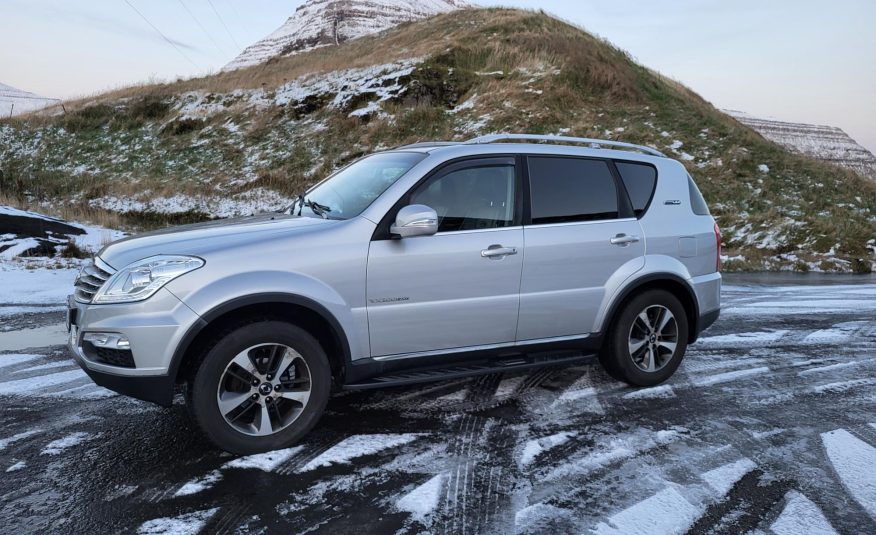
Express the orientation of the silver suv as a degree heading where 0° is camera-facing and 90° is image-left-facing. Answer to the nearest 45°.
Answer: approximately 45°
